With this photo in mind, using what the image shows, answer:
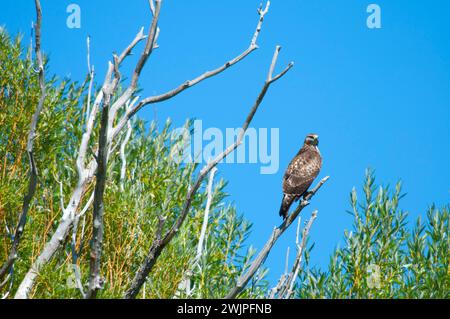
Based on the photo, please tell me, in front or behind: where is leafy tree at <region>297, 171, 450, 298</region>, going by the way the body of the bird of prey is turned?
in front
